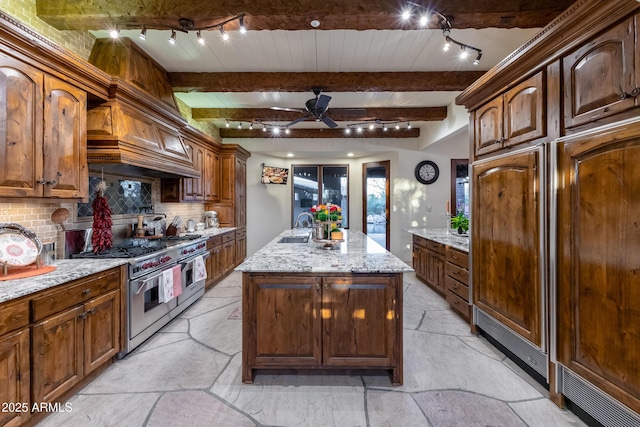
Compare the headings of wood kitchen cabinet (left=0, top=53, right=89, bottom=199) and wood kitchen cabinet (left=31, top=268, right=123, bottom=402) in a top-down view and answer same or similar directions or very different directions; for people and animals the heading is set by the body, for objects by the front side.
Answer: same or similar directions

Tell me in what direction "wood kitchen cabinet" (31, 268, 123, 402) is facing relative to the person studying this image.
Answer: facing the viewer and to the right of the viewer

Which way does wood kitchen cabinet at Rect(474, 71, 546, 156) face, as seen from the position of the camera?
facing the viewer and to the left of the viewer

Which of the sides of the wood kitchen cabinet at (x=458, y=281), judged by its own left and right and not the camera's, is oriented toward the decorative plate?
front

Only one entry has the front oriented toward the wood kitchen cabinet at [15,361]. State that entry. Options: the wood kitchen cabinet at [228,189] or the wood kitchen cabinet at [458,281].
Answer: the wood kitchen cabinet at [458,281]

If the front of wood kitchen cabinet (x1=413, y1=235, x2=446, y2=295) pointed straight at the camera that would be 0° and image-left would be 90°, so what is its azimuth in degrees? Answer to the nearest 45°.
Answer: approximately 45°

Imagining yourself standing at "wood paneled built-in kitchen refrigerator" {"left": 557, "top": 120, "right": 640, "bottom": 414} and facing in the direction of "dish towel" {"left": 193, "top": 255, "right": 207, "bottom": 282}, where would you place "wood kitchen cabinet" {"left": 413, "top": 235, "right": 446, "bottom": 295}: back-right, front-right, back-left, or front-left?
front-right

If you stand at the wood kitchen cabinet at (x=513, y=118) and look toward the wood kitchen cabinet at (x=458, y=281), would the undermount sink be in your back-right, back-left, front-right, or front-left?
front-left

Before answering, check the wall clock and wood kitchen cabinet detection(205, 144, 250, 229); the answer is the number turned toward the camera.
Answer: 1

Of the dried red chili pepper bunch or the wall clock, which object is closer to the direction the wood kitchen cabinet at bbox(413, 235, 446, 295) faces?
the dried red chili pepper bunch

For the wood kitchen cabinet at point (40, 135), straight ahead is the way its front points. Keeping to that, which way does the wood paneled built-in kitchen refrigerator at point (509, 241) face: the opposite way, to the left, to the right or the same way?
the opposite way

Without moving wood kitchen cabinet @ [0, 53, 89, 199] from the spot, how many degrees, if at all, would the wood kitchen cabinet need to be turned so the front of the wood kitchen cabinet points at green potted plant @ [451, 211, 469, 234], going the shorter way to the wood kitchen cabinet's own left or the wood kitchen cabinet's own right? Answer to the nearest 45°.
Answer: approximately 45° to the wood kitchen cabinet's own left

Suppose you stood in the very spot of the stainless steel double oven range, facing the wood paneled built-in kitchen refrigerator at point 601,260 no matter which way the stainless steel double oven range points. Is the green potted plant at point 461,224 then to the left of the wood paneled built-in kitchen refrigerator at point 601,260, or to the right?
left

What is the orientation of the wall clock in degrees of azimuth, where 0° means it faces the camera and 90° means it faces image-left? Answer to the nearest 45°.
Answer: approximately 0°
